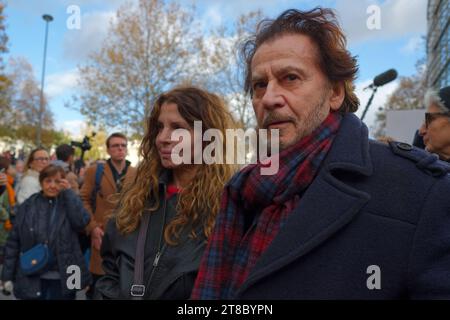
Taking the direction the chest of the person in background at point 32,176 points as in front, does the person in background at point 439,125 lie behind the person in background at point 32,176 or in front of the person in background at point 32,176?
in front

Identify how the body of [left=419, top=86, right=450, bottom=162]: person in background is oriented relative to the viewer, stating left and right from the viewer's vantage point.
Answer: facing to the left of the viewer

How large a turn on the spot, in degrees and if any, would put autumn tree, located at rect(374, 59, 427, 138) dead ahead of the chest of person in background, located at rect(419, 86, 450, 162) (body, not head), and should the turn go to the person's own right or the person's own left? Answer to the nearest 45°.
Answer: approximately 90° to the person's own right

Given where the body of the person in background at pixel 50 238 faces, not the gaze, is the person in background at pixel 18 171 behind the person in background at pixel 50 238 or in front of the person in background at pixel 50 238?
behind

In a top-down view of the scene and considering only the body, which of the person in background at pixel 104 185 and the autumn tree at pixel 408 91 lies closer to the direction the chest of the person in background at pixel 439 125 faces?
the person in background

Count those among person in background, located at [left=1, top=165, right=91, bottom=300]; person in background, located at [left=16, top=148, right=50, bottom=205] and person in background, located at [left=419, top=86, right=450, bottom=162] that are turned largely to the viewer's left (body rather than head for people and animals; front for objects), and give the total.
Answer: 1

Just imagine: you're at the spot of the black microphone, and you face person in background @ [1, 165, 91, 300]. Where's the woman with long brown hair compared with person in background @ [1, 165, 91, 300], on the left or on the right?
left

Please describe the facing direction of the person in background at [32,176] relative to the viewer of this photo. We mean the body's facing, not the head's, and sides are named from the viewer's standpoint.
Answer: facing the viewer and to the right of the viewer
